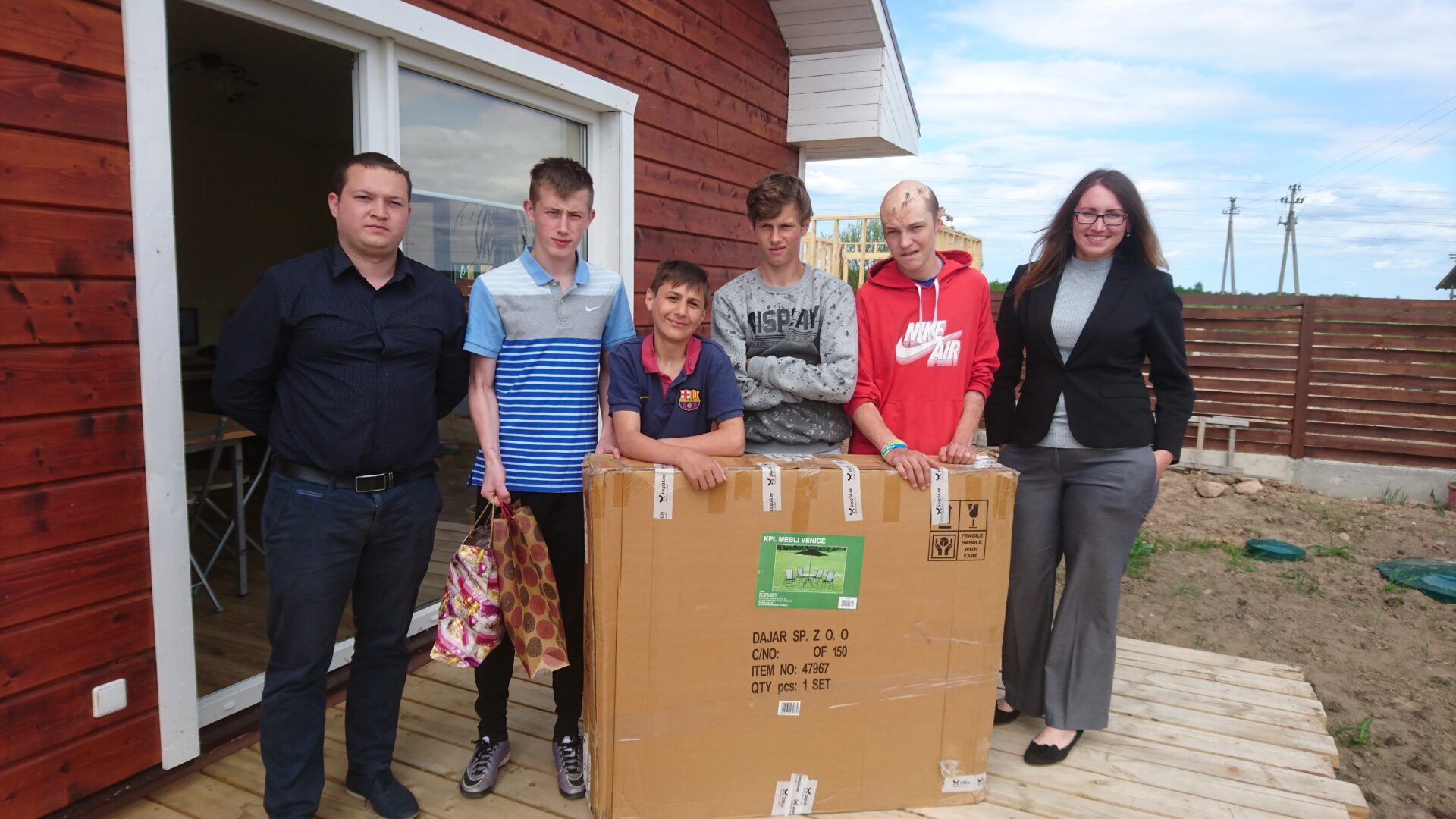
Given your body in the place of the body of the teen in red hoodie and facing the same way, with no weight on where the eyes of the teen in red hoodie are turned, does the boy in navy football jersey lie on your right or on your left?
on your right

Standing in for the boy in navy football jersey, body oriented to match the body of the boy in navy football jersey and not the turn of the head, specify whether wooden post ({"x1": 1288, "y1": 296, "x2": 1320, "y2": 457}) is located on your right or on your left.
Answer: on your left

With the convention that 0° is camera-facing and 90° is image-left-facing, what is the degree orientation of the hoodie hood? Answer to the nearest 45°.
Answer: approximately 0°

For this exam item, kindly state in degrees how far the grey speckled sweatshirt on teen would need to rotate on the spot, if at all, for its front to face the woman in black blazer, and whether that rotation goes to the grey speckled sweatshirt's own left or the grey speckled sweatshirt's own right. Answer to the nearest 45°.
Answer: approximately 90° to the grey speckled sweatshirt's own left

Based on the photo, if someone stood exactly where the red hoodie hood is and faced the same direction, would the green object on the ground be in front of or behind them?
behind

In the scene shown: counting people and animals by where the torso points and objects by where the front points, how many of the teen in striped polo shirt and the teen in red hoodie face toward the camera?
2
